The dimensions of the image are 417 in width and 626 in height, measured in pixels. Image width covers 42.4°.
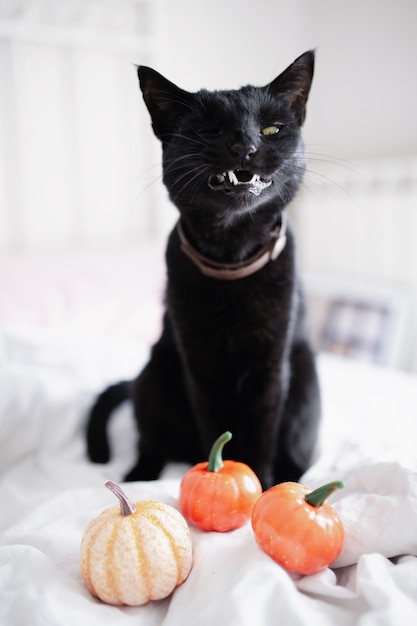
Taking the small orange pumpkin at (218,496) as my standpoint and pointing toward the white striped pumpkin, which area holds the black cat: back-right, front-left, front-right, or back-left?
back-right

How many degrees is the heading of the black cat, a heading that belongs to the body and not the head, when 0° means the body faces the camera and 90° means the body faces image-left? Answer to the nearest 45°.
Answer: approximately 0°
